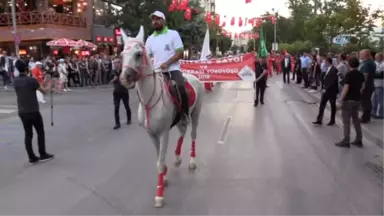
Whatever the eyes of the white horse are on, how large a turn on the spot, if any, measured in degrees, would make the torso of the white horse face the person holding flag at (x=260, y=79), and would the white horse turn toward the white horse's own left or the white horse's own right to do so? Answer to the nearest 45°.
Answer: approximately 135° to the white horse's own right

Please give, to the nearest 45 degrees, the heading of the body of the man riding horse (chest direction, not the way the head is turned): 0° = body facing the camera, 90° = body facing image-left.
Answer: approximately 45°

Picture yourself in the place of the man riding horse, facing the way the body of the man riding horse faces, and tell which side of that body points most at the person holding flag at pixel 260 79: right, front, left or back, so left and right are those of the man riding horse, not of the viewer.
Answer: back

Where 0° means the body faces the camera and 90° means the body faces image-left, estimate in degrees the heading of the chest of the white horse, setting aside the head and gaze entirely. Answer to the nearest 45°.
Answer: approximately 45°
